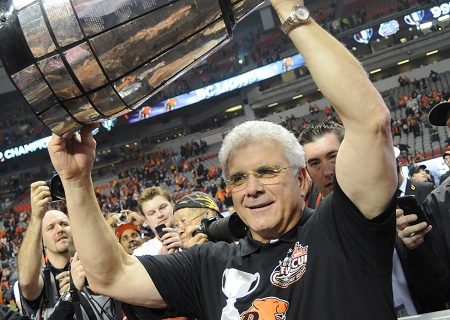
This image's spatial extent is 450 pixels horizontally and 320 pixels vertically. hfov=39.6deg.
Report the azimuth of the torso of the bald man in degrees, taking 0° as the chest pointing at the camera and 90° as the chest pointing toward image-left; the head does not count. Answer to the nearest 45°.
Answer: approximately 315°

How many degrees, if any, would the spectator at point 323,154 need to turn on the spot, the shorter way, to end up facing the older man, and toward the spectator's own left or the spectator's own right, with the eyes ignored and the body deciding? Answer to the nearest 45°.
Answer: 0° — they already face them

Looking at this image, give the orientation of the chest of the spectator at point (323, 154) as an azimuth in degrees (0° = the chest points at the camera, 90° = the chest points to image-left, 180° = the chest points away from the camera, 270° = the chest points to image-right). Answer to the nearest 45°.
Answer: approximately 0°

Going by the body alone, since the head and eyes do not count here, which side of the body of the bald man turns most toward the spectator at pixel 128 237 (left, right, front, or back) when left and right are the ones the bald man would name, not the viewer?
left

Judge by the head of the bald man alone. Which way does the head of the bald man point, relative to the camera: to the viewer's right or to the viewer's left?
to the viewer's right
